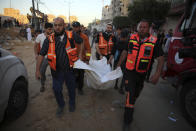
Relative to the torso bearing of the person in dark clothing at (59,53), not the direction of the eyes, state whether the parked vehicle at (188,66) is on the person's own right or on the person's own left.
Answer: on the person's own left

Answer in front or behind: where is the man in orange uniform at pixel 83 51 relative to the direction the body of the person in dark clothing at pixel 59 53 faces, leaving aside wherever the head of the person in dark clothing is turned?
behind

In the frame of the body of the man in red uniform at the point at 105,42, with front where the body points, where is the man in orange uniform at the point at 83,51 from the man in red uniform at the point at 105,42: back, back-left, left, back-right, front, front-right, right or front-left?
front-right

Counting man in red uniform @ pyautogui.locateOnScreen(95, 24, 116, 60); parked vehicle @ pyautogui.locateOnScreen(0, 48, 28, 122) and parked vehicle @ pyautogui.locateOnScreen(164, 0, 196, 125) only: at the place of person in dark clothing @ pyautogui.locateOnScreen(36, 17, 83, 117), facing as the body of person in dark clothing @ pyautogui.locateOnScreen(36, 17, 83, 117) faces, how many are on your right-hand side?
1

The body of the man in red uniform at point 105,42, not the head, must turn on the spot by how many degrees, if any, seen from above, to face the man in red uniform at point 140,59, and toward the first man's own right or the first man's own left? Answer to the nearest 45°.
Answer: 0° — they already face them

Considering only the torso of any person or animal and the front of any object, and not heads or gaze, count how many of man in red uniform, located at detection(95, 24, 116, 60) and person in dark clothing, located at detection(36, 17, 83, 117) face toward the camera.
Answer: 2

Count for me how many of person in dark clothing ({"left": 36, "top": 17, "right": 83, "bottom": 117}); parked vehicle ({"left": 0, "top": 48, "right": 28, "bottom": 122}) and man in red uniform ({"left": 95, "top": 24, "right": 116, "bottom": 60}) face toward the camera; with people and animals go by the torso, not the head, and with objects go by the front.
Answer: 2

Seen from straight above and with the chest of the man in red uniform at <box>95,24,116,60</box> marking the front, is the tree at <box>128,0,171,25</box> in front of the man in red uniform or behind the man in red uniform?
behind

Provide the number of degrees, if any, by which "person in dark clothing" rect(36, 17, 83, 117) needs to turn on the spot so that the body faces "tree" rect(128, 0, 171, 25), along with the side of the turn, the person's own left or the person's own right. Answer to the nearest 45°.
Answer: approximately 135° to the person's own left
